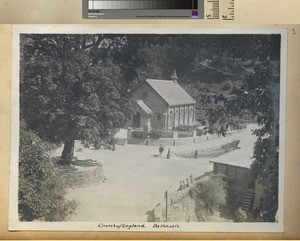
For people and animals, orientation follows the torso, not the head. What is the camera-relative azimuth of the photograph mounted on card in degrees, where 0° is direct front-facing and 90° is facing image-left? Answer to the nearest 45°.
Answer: approximately 0°
